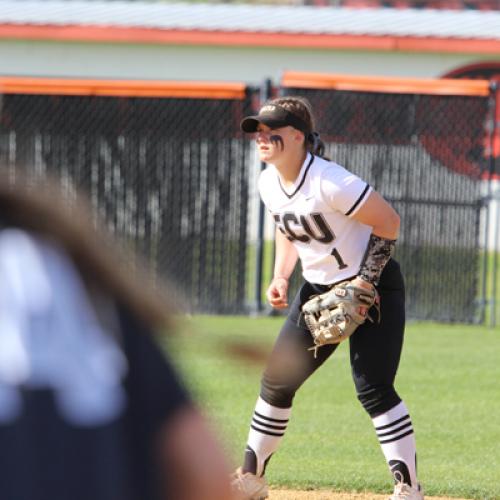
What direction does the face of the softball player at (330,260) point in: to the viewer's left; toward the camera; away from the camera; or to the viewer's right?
to the viewer's left

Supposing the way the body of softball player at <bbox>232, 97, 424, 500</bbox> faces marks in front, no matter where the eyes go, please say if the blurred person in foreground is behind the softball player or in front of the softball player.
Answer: in front

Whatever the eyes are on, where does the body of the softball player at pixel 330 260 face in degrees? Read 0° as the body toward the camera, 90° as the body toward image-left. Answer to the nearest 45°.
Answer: approximately 45°

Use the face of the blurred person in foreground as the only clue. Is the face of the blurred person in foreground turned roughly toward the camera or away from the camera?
away from the camera
